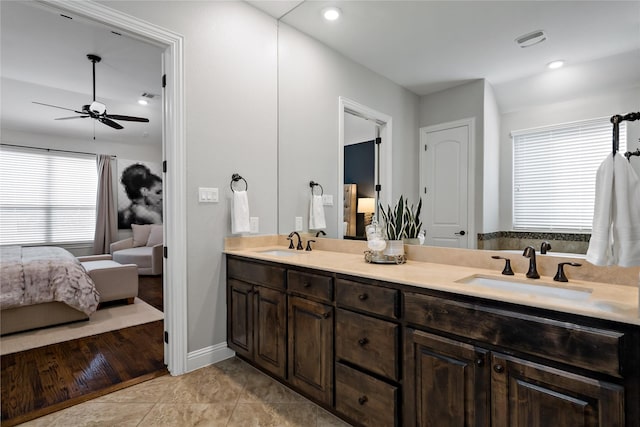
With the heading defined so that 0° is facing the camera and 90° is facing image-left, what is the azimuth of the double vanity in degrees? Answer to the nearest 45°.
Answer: approximately 45°

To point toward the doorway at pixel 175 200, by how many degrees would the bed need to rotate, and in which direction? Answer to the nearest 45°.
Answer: approximately 45° to its right

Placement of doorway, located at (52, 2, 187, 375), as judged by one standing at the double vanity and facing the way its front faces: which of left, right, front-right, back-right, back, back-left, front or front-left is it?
front-right

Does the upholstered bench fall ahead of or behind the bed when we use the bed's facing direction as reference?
ahead

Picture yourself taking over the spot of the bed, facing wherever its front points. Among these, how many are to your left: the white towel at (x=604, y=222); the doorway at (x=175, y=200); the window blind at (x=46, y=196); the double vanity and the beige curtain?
2

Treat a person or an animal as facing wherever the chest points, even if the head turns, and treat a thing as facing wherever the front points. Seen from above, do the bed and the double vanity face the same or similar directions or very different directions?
very different directions

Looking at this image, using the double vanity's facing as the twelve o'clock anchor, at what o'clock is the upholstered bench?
The upholstered bench is roughly at 2 o'clock from the double vanity.

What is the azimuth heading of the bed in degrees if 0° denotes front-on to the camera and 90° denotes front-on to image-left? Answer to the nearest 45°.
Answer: approximately 270°

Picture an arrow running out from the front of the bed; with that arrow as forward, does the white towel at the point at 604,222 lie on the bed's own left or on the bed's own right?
on the bed's own right

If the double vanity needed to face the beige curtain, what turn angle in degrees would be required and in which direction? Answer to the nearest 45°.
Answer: approximately 90° to its right

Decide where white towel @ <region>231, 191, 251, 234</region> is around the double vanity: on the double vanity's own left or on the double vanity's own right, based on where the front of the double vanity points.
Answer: on the double vanity's own right

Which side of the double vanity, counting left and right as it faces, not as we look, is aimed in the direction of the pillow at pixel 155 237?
right

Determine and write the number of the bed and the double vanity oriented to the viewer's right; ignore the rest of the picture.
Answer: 1
